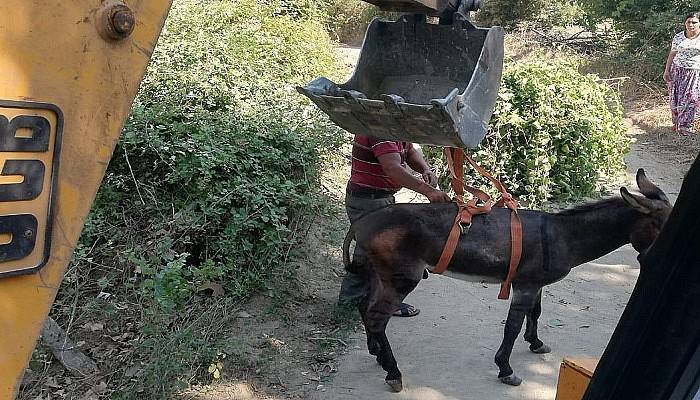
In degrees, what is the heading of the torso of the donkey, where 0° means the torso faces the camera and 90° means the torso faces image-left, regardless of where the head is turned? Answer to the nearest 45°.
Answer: approximately 270°

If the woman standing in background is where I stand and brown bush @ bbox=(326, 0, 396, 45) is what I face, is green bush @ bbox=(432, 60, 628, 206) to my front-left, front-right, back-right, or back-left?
back-left

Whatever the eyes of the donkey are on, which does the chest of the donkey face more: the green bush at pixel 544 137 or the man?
the green bush

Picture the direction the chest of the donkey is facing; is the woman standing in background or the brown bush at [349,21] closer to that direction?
the woman standing in background

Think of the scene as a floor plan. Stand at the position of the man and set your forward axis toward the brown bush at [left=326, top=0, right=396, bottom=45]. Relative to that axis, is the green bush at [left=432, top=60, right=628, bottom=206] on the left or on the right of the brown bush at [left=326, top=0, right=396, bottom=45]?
right

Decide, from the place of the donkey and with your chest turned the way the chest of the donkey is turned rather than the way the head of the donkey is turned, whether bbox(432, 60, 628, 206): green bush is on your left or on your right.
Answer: on your left

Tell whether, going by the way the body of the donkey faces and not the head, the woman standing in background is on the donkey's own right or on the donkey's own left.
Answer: on the donkey's own left

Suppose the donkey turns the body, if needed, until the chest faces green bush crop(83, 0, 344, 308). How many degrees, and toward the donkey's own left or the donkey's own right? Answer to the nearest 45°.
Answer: approximately 180°
